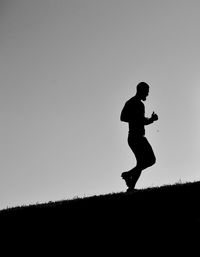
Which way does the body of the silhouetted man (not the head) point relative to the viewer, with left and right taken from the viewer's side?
facing to the right of the viewer
